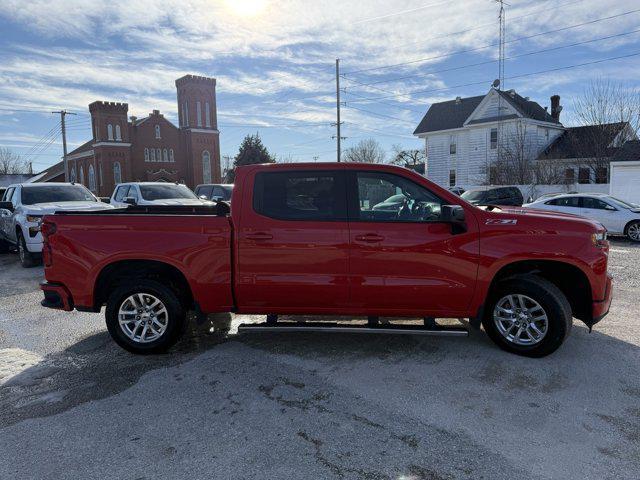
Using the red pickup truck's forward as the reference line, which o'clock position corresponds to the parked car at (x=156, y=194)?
The parked car is roughly at 8 o'clock from the red pickup truck.

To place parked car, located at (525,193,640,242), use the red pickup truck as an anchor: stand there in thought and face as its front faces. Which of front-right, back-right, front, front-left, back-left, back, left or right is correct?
front-left

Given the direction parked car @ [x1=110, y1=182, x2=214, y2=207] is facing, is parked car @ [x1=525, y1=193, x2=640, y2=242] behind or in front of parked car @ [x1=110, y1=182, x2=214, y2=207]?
in front

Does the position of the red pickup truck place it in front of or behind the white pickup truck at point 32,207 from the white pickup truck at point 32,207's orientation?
in front

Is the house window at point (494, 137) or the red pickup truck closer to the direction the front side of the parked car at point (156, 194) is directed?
the red pickup truck

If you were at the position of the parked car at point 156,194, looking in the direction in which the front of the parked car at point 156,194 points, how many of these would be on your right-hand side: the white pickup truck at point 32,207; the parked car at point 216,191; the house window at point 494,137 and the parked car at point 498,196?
1

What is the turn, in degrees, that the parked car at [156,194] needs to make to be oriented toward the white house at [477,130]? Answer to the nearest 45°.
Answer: approximately 90° to its left

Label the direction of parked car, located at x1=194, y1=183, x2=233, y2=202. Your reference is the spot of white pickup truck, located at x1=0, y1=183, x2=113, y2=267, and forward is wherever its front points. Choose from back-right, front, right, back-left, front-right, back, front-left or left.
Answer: left

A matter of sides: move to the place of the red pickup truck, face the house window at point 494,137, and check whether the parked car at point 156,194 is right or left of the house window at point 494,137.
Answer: left

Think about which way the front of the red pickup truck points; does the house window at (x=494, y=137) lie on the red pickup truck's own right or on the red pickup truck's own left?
on the red pickup truck's own left

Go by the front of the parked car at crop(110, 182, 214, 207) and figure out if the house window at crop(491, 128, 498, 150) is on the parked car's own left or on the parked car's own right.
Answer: on the parked car's own left

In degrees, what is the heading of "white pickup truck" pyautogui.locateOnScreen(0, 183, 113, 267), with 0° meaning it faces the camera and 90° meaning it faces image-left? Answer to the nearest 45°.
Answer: approximately 315°

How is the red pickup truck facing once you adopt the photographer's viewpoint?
facing to the right of the viewer

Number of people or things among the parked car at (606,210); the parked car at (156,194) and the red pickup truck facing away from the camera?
0

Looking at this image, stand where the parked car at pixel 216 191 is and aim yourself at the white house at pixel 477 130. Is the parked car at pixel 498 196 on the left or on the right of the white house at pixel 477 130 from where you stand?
right

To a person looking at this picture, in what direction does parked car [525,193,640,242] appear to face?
facing the viewer and to the right of the viewer

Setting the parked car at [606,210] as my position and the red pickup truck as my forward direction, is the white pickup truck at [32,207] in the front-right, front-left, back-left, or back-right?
front-right

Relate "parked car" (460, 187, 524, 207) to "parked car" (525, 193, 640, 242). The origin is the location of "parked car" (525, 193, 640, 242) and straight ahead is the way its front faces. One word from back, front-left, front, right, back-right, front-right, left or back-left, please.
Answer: back
